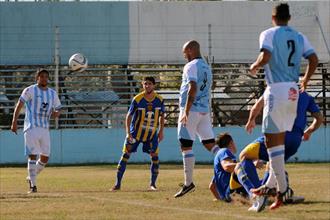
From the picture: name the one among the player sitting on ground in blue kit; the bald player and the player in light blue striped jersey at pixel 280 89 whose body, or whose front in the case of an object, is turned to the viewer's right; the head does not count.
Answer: the player sitting on ground in blue kit

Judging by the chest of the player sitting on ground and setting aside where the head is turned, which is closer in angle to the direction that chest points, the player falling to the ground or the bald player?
the player falling to the ground

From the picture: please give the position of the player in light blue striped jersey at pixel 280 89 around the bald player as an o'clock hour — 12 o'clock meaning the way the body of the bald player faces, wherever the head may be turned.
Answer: The player in light blue striped jersey is roughly at 7 o'clock from the bald player.

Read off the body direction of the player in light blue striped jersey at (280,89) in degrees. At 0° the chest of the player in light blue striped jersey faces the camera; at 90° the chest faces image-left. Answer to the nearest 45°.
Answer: approximately 135°

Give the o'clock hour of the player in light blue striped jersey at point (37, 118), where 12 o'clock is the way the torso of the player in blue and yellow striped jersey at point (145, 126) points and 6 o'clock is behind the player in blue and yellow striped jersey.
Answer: The player in light blue striped jersey is roughly at 3 o'clock from the player in blue and yellow striped jersey.
